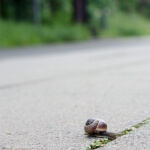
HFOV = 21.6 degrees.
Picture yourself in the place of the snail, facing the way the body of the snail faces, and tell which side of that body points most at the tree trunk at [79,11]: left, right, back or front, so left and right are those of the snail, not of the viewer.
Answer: left

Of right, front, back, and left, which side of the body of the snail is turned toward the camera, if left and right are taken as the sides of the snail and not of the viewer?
right
